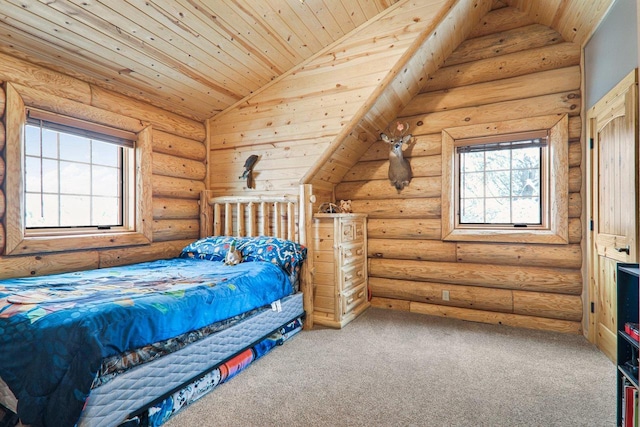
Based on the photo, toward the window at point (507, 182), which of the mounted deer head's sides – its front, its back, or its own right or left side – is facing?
left

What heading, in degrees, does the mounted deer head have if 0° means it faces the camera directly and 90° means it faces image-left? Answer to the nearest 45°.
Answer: approximately 0°

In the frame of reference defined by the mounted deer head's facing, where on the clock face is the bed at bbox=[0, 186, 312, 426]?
The bed is roughly at 1 o'clock from the mounted deer head.

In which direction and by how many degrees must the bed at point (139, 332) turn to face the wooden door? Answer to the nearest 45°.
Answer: approximately 135° to its left

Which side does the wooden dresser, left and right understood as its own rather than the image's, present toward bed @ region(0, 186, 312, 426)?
right

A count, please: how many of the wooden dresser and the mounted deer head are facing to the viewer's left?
0

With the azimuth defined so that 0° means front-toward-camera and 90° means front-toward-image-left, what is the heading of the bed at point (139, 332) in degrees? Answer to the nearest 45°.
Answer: approximately 45°

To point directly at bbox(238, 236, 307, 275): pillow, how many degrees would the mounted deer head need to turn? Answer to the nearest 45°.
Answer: approximately 45° to its right

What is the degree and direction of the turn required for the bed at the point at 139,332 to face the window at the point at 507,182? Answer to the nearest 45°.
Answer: approximately 135° to its left

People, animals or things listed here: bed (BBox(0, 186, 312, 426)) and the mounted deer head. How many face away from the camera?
0

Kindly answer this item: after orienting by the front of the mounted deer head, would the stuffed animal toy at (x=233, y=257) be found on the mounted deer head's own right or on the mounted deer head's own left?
on the mounted deer head's own right

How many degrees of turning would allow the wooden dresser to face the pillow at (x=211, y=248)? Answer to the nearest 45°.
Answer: approximately 135° to its right
